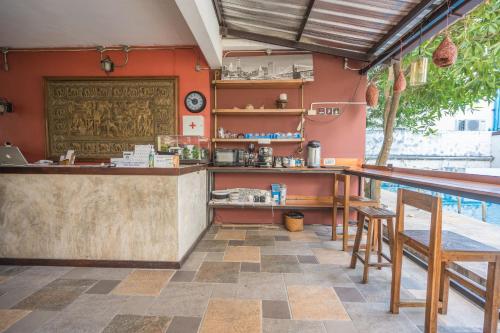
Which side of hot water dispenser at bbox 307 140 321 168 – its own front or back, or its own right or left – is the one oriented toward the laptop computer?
right

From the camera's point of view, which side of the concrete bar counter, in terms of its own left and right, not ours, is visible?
front

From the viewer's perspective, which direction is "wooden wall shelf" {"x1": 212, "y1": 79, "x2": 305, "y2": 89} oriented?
toward the camera

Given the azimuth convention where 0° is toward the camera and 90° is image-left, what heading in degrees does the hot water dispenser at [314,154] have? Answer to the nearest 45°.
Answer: approximately 0°

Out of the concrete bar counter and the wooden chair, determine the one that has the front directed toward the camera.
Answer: the concrete bar counter

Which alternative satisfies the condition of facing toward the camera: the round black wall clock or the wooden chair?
the round black wall clock

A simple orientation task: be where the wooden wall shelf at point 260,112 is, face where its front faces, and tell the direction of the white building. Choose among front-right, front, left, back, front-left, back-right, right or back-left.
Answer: back-left

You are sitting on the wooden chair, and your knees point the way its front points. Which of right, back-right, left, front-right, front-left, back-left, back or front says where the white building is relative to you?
front-left

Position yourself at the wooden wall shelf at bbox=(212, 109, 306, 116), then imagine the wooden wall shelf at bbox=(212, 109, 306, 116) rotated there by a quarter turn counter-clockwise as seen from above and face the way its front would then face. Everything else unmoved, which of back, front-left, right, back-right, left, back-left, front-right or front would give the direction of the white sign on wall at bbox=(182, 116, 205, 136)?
back

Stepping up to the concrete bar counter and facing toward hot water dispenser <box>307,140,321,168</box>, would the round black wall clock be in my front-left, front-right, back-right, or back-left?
front-left

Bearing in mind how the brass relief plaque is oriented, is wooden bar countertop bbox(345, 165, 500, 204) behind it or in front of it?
in front

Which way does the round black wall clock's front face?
toward the camera

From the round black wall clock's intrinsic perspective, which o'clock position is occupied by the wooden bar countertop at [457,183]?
The wooden bar countertop is roughly at 11 o'clock from the round black wall clock.

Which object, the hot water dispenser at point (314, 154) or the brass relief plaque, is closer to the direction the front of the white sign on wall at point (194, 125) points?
the hot water dispenser
